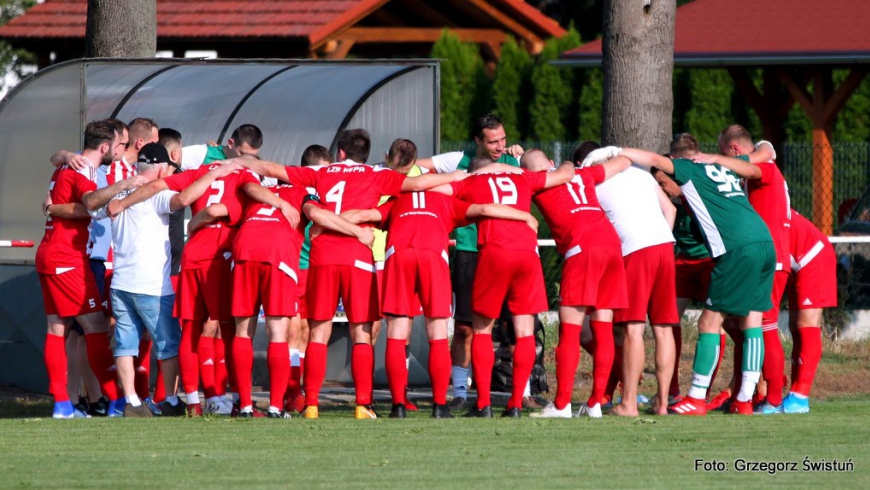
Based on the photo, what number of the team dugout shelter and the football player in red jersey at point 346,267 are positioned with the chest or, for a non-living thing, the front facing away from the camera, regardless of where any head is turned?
1

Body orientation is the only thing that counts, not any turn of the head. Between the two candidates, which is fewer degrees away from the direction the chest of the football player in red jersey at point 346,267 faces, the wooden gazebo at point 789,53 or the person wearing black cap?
the wooden gazebo

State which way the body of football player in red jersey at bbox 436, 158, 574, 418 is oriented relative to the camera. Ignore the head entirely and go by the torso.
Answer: away from the camera

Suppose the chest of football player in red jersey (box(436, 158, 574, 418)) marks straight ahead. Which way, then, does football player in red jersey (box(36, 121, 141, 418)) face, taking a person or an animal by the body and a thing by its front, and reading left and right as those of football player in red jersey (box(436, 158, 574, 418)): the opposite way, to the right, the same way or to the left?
to the right

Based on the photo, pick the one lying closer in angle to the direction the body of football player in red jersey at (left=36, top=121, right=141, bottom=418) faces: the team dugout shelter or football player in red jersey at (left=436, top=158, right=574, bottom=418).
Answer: the football player in red jersey

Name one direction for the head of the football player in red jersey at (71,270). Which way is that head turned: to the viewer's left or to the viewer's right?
to the viewer's right

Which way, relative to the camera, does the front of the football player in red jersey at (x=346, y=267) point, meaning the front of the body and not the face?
away from the camera

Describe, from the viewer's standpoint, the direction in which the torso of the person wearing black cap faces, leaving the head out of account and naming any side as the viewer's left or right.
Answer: facing away from the viewer and to the right of the viewer

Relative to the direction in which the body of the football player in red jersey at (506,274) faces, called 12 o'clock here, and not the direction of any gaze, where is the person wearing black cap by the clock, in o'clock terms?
The person wearing black cap is roughly at 9 o'clock from the football player in red jersey.

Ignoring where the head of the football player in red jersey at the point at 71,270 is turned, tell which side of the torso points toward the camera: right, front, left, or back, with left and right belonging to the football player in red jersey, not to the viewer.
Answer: right

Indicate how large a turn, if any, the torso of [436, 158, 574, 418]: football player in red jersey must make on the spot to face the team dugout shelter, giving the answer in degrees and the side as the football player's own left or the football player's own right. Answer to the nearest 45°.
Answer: approximately 45° to the football player's own left
